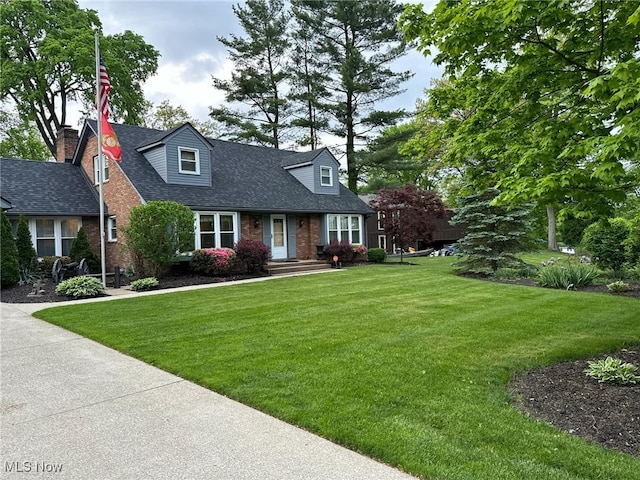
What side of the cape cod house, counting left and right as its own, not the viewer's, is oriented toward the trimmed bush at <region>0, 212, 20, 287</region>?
right

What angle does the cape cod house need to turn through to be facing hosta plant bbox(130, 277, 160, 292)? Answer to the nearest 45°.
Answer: approximately 45° to its right

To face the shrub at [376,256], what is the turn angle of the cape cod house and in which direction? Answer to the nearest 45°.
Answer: approximately 45° to its left

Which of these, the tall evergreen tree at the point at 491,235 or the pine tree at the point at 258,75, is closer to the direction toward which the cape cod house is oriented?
the tall evergreen tree

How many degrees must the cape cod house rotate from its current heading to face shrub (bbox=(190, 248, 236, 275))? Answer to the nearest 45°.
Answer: approximately 45° to its right

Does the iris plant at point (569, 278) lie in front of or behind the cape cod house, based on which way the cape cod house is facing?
in front

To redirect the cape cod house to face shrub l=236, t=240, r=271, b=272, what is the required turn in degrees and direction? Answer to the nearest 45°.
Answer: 0° — it already faces it

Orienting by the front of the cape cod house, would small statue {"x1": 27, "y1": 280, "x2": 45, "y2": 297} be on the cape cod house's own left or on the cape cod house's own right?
on the cape cod house's own right

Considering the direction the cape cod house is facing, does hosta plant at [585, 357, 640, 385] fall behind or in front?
in front

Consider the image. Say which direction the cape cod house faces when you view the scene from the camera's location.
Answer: facing the viewer and to the right of the viewer

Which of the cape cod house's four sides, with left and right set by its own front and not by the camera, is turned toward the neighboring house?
left

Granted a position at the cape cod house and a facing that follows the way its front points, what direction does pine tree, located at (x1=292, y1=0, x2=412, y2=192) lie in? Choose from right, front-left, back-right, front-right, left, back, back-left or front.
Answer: left

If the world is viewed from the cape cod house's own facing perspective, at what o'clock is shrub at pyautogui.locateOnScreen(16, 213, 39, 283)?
The shrub is roughly at 4 o'clock from the cape cod house.
